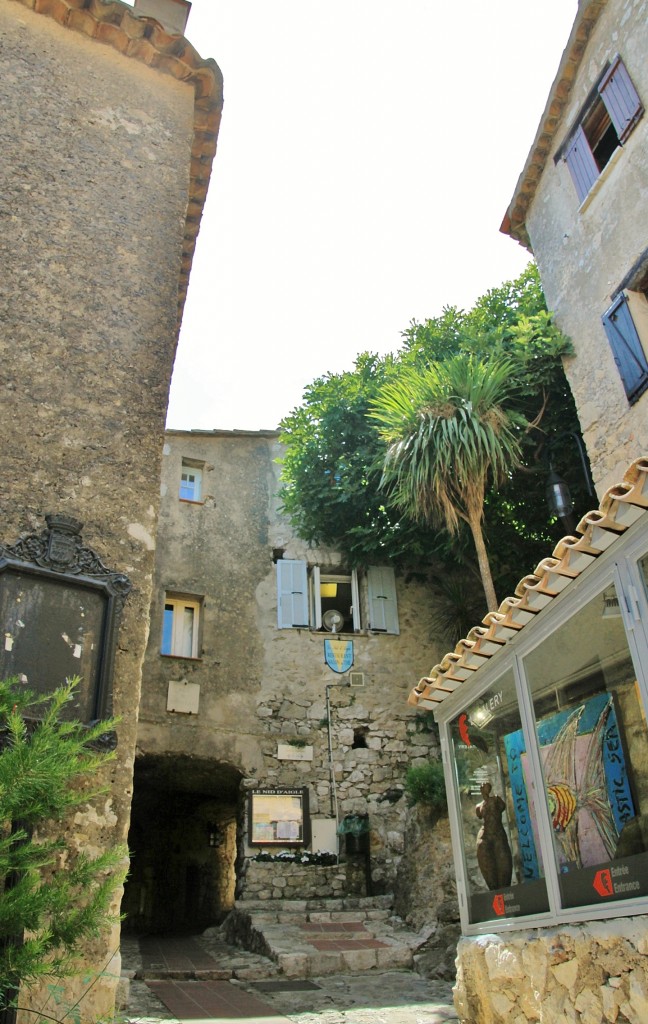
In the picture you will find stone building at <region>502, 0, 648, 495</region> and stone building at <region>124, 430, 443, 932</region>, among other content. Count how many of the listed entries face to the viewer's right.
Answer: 0

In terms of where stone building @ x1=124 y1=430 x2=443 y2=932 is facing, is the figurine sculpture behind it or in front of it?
in front

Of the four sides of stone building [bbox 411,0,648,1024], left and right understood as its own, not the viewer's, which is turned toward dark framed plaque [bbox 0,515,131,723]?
front

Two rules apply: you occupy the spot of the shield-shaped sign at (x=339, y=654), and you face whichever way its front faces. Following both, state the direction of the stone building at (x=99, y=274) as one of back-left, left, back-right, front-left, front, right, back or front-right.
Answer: front

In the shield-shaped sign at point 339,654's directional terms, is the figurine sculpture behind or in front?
in front

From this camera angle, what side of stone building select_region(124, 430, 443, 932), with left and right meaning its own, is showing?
front

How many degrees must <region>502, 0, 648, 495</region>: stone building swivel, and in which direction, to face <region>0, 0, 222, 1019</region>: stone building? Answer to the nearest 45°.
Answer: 0° — it already faces it

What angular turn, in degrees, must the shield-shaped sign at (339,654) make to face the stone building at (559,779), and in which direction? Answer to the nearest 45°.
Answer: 0° — it already faces it

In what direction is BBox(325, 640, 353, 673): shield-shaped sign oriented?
toward the camera

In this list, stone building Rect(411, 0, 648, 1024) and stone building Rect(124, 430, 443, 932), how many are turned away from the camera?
0

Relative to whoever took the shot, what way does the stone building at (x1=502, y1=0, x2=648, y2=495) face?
facing the viewer and to the left of the viewer
